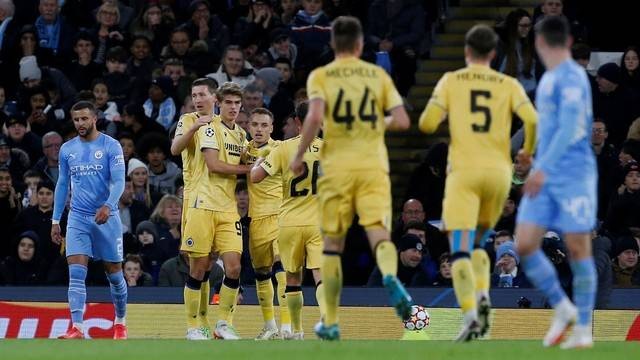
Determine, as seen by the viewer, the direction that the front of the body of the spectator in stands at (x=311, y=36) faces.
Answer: toward the camera

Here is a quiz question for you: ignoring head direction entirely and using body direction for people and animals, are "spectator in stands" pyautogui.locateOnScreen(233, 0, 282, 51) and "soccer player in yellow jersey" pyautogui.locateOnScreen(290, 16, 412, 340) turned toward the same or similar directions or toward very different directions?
very different directions

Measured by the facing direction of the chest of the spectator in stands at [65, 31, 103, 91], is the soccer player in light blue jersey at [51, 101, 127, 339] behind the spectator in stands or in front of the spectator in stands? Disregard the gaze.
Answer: in front

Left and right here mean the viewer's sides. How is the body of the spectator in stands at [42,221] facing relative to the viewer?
facing the viewer

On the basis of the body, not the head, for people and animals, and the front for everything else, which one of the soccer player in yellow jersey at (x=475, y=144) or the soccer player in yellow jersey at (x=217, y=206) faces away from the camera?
the soccer player in yellow jersey at (x=475, y=144)

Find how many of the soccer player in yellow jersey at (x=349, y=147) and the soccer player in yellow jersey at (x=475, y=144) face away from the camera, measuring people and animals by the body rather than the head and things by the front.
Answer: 2

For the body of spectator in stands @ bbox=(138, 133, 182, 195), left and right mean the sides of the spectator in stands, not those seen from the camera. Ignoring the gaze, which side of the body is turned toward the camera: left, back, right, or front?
front

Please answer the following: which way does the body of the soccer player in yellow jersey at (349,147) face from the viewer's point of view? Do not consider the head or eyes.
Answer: away from the camera
